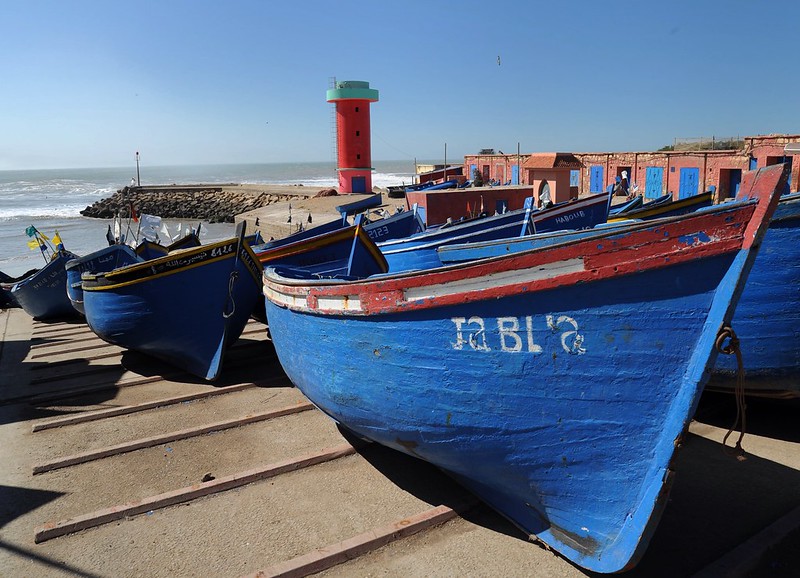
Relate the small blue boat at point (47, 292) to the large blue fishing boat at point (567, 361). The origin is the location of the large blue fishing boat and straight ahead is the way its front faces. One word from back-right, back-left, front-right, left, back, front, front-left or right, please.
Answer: back

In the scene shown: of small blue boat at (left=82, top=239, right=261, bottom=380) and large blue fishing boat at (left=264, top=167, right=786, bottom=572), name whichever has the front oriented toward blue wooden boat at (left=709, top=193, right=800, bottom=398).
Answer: the small blue boat

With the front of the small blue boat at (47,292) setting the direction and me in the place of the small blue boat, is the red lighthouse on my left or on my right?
on my left

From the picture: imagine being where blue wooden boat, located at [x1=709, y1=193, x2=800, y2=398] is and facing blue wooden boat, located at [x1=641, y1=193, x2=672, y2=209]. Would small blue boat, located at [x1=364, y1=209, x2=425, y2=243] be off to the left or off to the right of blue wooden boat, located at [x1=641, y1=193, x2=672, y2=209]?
left

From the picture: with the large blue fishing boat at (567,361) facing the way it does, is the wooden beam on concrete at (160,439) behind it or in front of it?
behind

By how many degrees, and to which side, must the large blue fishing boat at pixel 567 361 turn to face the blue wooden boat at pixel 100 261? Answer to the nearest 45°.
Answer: approximately 180°

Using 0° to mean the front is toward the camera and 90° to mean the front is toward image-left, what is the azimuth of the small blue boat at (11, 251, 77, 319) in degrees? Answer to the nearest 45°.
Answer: approximately 315°

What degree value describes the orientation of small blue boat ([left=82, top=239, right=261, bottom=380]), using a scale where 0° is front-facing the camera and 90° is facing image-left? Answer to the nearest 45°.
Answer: approximately 315°

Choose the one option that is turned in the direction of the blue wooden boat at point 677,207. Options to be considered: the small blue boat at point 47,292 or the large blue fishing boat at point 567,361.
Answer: the small blue boat
